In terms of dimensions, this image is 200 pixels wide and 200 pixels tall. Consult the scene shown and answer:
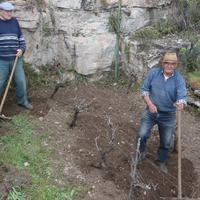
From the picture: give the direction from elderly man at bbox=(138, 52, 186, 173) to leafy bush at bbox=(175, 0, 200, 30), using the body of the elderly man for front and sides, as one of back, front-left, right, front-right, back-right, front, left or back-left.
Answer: back

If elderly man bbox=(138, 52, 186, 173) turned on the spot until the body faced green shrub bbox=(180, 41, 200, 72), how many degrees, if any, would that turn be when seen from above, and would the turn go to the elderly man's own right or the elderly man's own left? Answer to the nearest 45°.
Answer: approximately 180°

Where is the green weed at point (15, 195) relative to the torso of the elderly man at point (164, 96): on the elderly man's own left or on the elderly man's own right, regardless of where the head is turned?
on the elderly man's own right

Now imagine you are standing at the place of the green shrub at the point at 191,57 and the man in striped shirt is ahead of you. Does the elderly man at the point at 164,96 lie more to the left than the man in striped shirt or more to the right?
left

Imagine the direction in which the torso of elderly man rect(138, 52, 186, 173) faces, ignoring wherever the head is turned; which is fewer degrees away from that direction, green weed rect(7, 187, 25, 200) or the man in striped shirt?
the green weed

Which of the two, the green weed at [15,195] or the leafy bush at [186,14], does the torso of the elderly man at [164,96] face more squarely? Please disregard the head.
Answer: the green weed

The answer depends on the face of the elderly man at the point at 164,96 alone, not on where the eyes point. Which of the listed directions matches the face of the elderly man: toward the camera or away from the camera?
toward the camera

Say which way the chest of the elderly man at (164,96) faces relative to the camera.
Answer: toward the camera

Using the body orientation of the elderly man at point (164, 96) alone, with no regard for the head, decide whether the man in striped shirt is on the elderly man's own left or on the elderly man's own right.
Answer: on the elderly man's own right
